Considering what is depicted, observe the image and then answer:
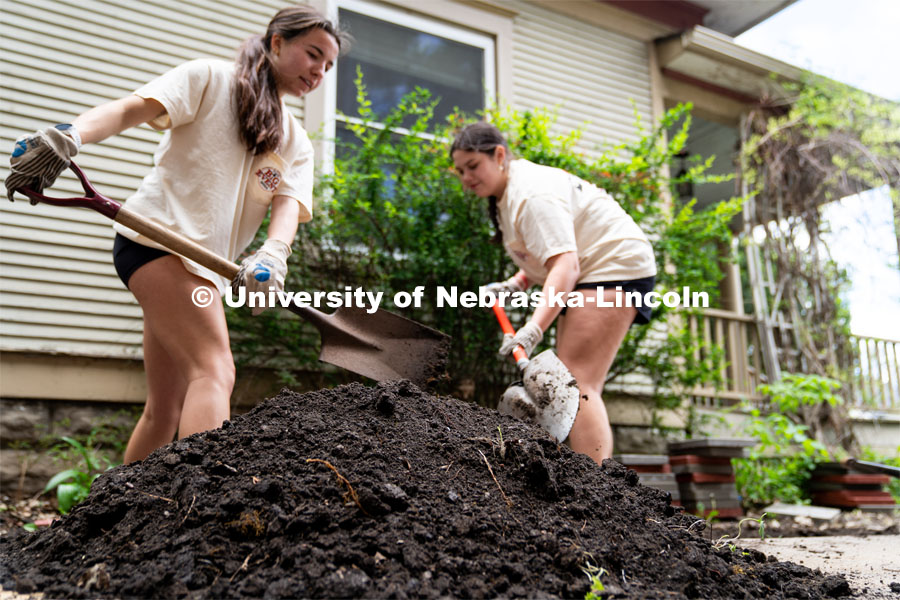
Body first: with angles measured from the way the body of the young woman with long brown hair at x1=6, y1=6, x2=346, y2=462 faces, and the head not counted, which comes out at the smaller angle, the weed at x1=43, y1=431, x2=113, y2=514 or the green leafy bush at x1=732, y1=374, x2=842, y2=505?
the green leafy bush

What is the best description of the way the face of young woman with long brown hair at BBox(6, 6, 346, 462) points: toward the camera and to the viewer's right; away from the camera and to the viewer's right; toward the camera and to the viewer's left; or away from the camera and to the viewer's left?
toward the camera and to the viewer's right

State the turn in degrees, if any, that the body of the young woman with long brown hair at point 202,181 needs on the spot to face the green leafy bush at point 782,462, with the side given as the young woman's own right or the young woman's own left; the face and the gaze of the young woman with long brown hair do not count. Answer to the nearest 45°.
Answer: approximately 45° to the young woman's own left

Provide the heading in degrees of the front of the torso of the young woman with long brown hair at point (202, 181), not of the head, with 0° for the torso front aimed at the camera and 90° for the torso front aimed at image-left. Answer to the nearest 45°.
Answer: approximately 315°
